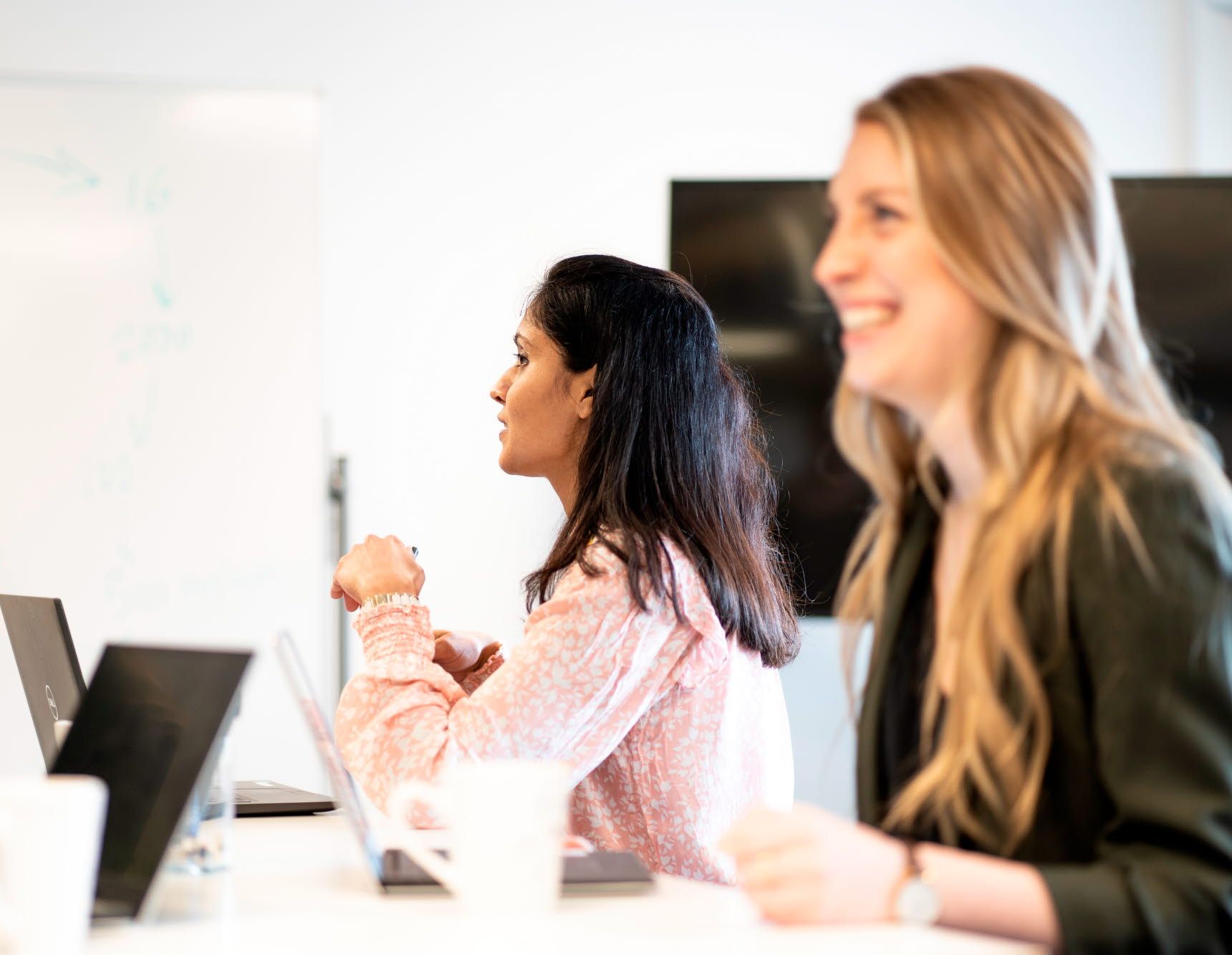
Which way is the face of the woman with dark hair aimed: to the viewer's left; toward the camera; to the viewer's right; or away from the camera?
to the viewer's left

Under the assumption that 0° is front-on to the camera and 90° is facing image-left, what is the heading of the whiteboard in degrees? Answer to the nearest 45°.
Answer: approximately 0°

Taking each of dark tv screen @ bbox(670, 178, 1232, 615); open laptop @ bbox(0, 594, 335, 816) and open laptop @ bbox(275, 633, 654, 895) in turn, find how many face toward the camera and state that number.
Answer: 1

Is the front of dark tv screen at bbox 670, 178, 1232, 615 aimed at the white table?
yes

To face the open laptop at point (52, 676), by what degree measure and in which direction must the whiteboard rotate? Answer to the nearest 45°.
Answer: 0° — it already faces it

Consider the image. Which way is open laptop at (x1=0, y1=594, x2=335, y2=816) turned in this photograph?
to the viewer's right

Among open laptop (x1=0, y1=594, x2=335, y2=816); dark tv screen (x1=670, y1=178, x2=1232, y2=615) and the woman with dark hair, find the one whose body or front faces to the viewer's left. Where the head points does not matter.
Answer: the woman with dark hair

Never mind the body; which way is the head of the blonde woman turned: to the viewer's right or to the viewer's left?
to the viewer's left

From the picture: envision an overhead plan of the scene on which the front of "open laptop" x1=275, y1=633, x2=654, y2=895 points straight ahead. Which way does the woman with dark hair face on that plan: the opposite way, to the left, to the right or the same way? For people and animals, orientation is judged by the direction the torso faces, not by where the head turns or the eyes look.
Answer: the opposite way

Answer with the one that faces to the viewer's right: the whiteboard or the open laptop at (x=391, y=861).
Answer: the open laptop

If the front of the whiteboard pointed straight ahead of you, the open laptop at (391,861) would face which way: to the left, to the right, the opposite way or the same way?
to the left

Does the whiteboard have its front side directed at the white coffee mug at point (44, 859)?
yes

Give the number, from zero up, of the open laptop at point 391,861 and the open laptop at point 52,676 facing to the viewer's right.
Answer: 2

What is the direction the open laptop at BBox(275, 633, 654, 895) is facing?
to the viewer's right

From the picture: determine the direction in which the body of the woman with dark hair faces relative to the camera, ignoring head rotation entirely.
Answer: to the viewer's left
